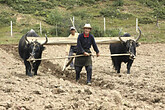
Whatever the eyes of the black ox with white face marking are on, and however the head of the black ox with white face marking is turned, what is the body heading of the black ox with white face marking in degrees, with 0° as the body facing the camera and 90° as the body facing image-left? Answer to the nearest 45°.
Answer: approximately 315°

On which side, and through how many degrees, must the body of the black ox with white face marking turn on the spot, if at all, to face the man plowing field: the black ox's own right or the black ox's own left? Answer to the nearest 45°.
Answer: approximately 90° to the black ox's own right
